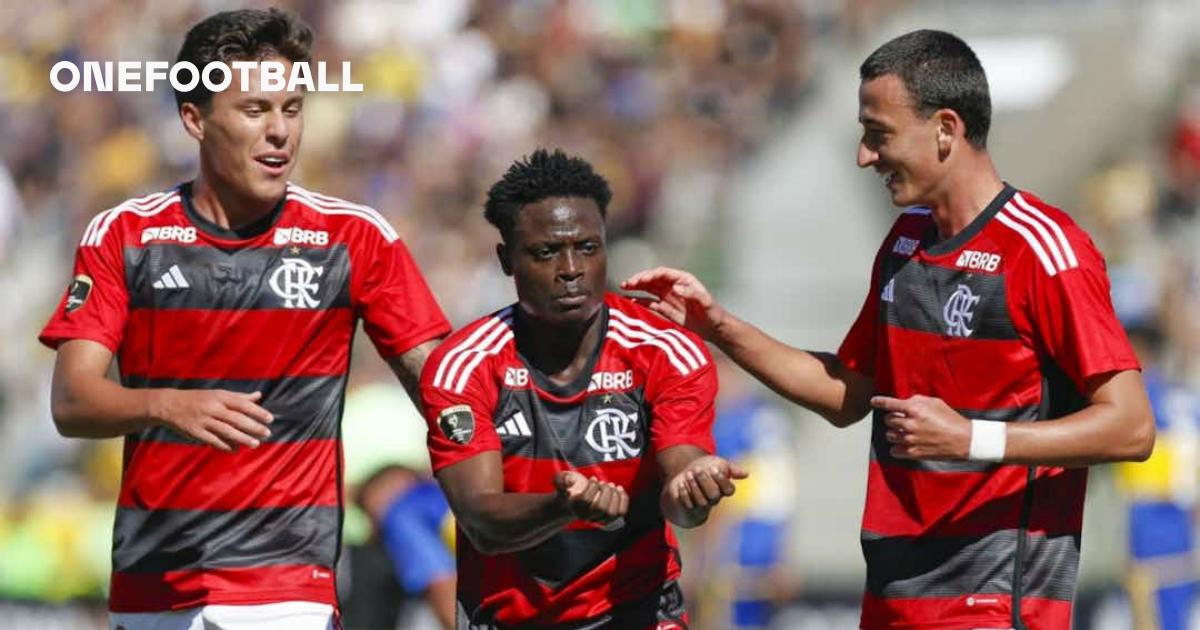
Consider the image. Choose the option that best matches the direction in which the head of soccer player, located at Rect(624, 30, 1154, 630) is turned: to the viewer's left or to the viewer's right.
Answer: to the viewer's left

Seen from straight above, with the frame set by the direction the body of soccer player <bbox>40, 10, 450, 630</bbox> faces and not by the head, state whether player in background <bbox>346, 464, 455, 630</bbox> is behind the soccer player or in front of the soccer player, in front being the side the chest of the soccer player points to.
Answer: behind

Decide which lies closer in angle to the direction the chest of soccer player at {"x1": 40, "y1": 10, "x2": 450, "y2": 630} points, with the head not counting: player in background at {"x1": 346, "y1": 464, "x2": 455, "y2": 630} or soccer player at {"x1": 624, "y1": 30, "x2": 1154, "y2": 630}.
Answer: the soccer player

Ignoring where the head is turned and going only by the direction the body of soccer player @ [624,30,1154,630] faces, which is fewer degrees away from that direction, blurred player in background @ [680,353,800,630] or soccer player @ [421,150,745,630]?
the soccer player

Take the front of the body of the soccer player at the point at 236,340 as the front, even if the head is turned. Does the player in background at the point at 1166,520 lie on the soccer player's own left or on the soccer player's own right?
on the soccer player's own left

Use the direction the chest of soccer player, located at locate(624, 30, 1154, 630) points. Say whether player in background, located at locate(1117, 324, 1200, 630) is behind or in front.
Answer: behind

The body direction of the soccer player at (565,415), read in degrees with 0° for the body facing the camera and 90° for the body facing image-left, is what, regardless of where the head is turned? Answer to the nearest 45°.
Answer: approximately 0°

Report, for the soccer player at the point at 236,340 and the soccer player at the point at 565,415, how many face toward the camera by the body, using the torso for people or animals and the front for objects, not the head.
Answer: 2

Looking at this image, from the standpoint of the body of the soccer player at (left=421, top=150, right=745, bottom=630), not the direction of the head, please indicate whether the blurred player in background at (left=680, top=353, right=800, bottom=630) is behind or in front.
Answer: behind

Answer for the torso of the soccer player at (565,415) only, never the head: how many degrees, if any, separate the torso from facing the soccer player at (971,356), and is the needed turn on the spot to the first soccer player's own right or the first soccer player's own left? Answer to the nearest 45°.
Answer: approximately 90° to the first soccer player's own left
